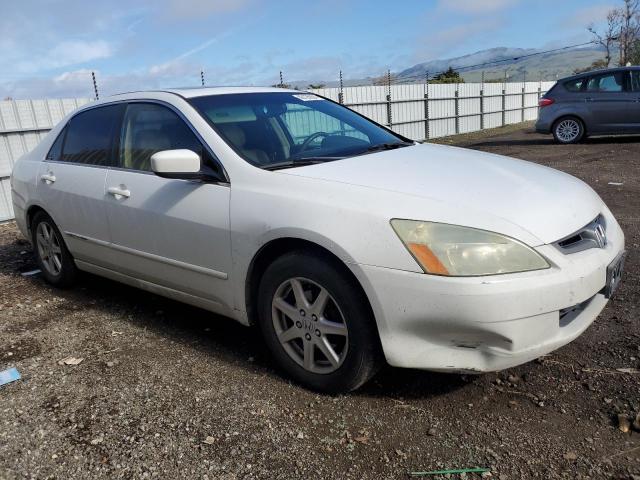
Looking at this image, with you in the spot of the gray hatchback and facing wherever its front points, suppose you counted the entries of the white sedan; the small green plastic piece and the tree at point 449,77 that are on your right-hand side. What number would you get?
2

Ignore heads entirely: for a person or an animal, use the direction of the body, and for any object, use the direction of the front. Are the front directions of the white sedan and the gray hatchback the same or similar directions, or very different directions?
same or similar directions

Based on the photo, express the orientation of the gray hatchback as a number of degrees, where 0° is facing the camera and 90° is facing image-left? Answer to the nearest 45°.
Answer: approximately 270°

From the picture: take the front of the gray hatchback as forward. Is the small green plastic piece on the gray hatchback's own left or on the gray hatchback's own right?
on the gray hatchback's own right

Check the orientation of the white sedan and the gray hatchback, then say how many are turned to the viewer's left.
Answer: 0

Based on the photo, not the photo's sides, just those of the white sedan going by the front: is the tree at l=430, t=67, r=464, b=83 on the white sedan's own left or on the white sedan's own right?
on the white sedan's own left

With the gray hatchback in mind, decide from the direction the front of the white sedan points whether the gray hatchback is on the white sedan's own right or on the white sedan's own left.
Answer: on the white sedan's own left

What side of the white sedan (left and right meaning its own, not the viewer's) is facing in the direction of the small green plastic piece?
front
